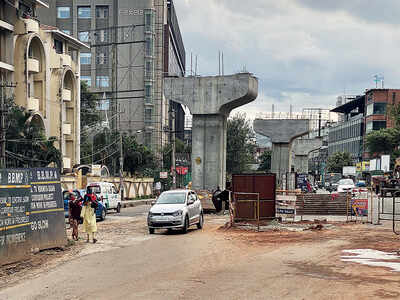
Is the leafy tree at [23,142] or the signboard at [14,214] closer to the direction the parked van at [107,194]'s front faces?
the signboard

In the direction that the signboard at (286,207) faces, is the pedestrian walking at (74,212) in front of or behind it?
in front

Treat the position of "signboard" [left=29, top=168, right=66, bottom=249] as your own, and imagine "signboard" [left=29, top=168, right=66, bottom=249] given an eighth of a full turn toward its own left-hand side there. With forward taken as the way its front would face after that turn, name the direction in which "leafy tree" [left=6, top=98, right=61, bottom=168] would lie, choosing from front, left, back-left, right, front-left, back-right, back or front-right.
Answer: left

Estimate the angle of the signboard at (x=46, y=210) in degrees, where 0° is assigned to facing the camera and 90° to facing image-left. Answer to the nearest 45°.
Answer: approximately 315°

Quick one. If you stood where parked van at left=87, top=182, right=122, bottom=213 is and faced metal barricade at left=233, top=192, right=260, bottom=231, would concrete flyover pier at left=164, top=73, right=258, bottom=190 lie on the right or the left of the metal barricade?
left

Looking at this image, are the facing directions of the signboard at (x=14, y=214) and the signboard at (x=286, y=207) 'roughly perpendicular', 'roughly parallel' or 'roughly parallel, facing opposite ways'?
roughly perpendicular

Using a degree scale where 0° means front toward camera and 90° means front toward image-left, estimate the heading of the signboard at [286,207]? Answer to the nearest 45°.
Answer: approximately 0°
